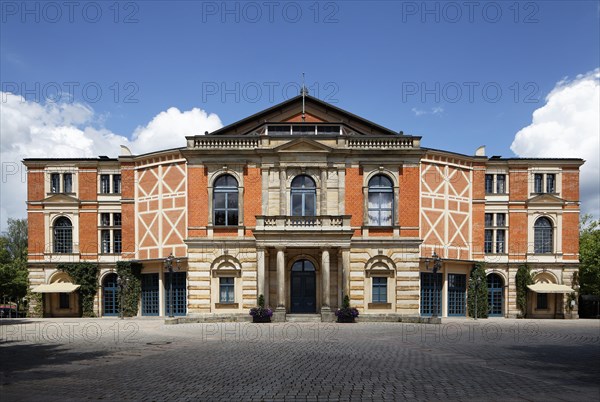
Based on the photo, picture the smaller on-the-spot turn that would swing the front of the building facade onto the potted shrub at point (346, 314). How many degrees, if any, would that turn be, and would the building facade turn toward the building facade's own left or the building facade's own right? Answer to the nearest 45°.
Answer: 0° — it already faces it

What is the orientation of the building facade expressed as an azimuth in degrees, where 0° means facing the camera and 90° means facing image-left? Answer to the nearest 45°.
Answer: approximately 0°
